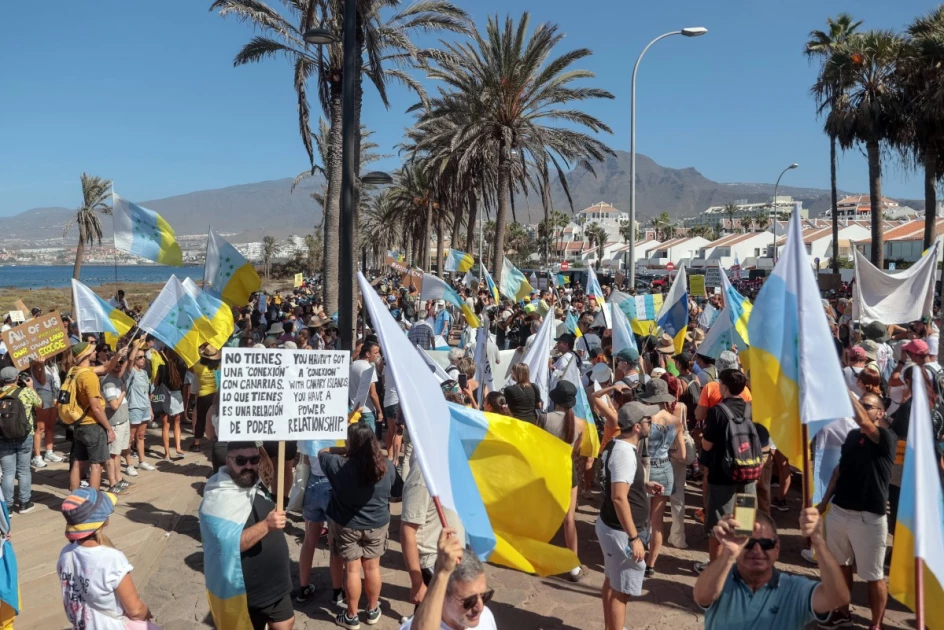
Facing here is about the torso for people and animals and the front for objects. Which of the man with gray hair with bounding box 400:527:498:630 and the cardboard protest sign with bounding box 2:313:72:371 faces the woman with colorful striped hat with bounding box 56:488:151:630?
the cardboard protest sign

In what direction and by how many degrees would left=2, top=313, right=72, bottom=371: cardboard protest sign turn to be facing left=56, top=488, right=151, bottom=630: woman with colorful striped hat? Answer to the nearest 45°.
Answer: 0° — it already faces them

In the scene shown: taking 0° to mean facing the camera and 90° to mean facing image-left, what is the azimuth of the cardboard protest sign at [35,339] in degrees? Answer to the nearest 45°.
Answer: approximately 0°

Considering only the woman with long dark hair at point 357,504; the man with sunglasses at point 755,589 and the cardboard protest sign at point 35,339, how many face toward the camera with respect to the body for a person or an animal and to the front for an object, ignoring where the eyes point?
2

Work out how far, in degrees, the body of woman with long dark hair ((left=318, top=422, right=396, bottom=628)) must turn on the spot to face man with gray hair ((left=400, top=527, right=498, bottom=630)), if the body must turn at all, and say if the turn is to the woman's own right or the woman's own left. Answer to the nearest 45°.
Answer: approximately 180°

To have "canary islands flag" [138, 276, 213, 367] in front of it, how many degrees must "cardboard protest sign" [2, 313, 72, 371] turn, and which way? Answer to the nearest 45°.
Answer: approximately 45° to its left

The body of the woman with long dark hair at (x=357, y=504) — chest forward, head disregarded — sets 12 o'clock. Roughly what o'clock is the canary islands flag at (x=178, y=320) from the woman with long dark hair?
The canary islands flag is roughly at 11 o'clock from the woman with long dark hair.

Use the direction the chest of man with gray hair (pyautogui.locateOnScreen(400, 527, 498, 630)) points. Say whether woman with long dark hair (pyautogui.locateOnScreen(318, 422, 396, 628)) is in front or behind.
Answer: behind

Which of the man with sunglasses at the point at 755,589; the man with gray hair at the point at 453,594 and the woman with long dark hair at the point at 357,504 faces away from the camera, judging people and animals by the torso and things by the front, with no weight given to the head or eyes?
the woman with long dark hair

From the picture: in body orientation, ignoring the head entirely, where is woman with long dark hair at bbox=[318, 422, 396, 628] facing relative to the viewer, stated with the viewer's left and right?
facing away from the viewer

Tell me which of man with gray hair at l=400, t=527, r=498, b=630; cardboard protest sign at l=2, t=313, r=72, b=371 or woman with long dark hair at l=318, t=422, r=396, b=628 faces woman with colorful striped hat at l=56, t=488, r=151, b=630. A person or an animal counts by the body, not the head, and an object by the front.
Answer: the cardboard protest sign
